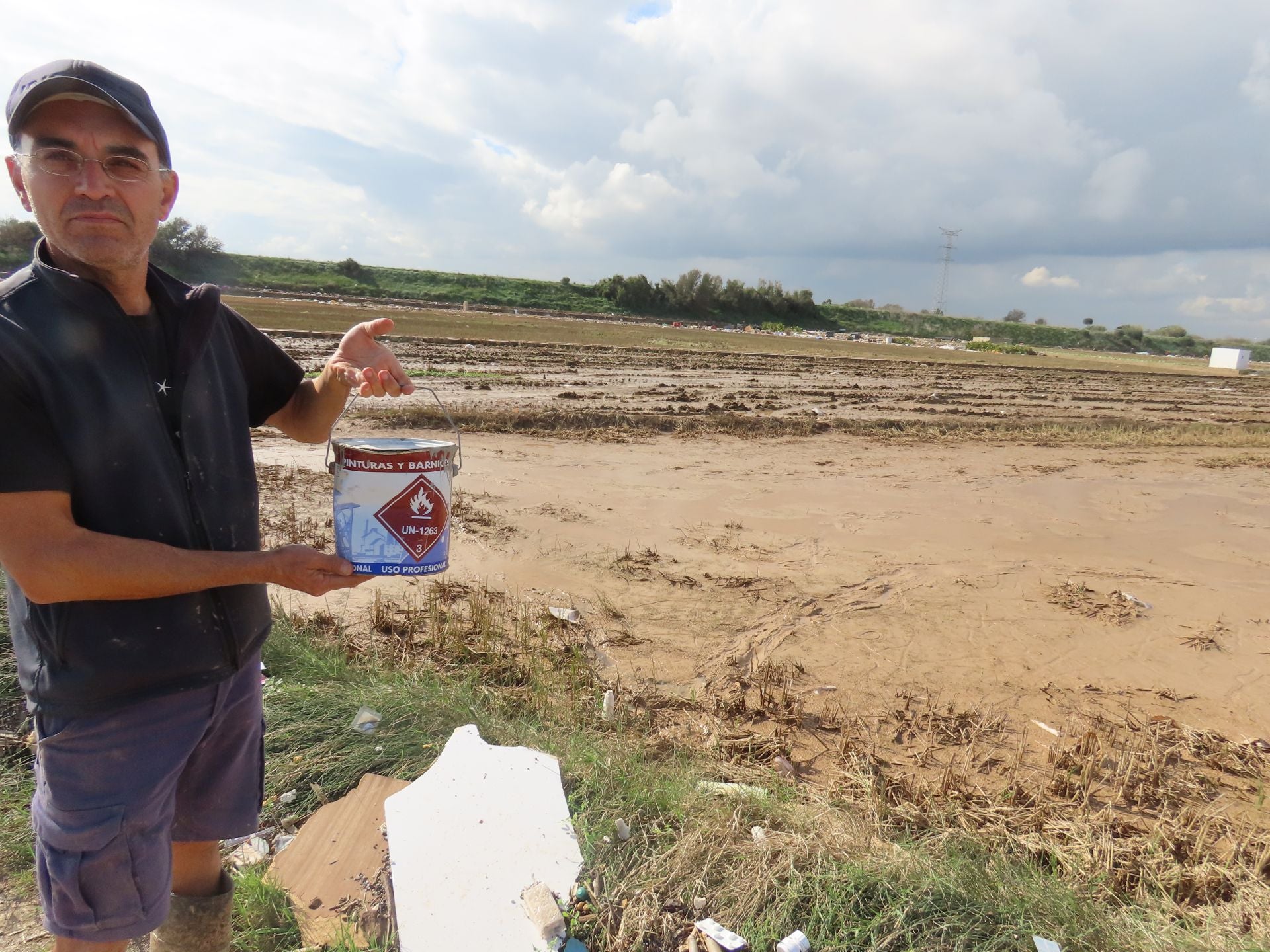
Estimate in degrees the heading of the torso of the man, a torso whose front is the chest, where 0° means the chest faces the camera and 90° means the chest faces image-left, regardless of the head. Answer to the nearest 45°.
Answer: approximately 315°

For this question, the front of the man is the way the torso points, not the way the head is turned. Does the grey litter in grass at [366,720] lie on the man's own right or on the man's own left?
on the man's own left
